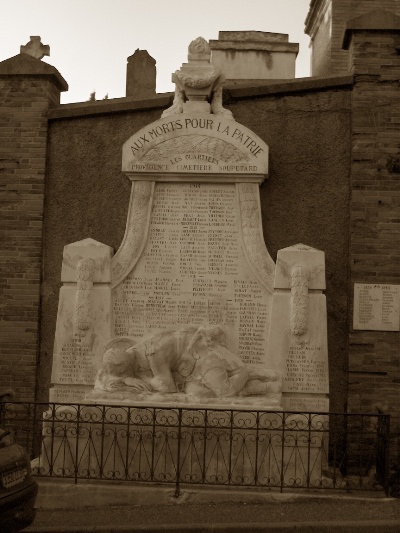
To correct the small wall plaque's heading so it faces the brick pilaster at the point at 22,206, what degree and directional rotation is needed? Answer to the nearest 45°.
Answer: approximately 90° to its right

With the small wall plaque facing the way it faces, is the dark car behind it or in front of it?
in front

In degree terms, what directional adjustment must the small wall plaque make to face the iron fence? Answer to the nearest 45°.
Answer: approximately 45° to its right

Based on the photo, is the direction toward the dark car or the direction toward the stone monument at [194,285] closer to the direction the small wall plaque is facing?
the dark car

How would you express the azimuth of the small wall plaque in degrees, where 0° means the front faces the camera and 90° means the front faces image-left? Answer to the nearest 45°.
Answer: approximately 0°

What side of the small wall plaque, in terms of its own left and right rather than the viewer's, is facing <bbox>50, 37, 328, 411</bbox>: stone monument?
right

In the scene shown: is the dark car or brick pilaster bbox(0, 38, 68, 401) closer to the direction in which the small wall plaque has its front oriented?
the dark car
